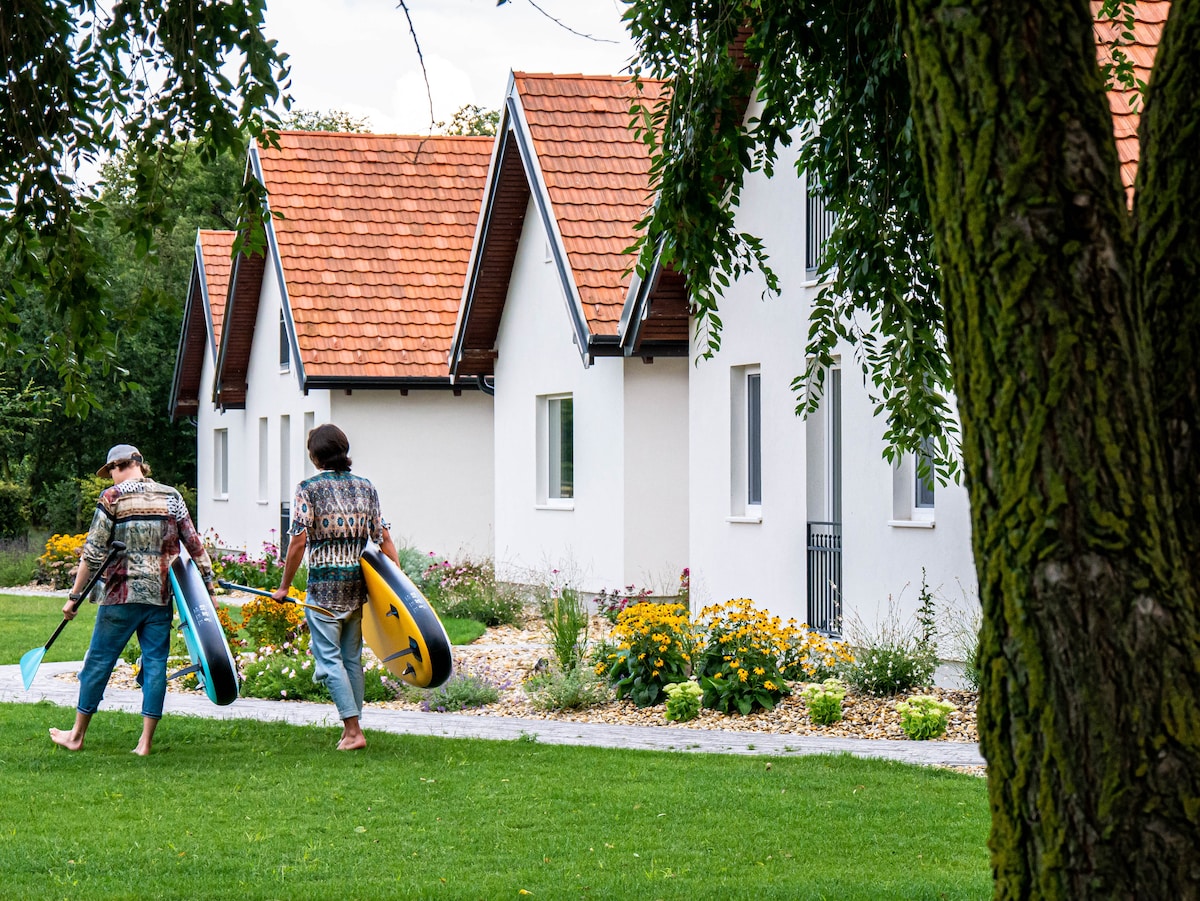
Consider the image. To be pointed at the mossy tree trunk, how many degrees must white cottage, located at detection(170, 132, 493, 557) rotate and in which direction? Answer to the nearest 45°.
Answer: approximately 45° to its left

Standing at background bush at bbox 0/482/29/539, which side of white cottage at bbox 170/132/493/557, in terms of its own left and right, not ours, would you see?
right

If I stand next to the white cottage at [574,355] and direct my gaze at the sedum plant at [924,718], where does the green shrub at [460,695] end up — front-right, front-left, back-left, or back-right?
front-right

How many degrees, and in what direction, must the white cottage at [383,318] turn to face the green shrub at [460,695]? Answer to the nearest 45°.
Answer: approximately 45° to its left

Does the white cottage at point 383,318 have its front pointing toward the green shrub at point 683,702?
no

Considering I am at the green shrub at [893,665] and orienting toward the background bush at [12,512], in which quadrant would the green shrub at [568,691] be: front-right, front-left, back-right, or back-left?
front-left

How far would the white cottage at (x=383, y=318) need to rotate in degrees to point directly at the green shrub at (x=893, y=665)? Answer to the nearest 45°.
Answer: approximately 45° to its left

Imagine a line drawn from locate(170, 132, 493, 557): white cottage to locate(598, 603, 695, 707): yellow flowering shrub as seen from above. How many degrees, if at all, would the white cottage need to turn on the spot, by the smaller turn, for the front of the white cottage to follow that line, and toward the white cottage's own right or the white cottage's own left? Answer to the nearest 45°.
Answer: approximately 45° to the white cottage's own left

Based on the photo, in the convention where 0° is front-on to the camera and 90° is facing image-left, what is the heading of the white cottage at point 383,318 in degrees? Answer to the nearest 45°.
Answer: approximately 45°

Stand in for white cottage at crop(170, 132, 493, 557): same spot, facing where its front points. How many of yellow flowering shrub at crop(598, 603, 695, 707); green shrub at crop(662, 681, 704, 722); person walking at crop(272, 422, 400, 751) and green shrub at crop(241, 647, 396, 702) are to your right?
0

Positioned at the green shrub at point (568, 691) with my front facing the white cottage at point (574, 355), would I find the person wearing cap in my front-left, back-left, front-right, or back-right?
back-left

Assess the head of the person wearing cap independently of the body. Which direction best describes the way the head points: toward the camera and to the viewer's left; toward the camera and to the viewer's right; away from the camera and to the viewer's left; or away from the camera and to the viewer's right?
away from the camera and to the viewer's left

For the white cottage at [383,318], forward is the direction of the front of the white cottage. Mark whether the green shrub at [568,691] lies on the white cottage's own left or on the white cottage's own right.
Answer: on the white cottage's own left

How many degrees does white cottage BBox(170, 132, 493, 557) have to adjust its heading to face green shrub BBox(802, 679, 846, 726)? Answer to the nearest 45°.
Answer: approximately 45° to its left
